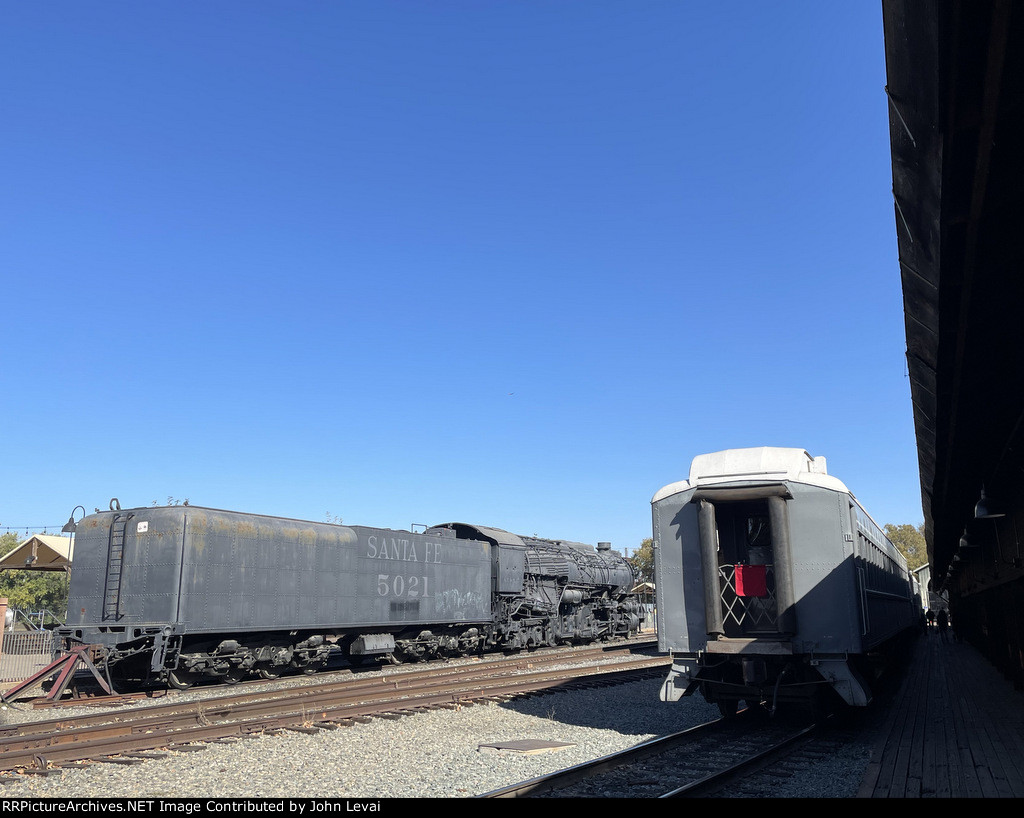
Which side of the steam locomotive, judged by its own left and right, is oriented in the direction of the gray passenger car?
right

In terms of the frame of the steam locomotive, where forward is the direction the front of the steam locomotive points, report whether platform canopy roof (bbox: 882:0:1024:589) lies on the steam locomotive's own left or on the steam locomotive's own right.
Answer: on the steam locomotive's own right

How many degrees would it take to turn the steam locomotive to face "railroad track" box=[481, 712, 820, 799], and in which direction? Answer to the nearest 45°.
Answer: approximately 90° to its right

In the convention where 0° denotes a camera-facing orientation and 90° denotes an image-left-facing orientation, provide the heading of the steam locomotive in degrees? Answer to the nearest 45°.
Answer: approximately 225°
